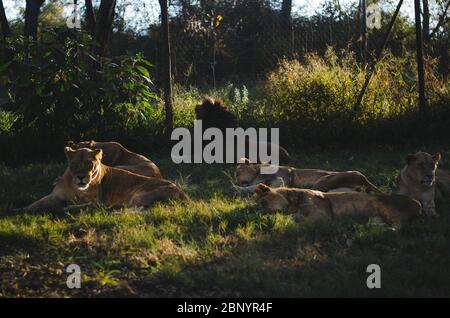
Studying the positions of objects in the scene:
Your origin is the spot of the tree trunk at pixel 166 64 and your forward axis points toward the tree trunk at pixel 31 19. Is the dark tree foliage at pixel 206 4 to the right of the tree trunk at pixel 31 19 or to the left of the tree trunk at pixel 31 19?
right

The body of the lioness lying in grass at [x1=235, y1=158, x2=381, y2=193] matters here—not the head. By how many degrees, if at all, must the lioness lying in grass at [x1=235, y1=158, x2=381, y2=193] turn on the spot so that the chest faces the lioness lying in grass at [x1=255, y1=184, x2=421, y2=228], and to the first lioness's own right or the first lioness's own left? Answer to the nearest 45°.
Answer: approximately 90° to the first lioness's own left

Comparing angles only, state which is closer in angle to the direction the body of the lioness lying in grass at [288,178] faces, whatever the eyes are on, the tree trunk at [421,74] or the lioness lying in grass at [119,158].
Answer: the lioness lying in grass

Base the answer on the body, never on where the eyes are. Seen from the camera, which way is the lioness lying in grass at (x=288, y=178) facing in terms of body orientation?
to the viewer's left

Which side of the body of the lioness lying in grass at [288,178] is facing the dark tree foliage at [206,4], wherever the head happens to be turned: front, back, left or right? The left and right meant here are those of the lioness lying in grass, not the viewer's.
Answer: right

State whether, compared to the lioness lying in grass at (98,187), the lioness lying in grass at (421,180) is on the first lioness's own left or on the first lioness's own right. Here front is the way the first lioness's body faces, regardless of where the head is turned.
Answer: on the first lioness's own left

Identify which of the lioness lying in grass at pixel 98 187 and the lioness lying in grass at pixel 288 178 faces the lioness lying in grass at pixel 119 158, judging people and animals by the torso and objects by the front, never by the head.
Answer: the lioness lying in grass at pixel 288 178

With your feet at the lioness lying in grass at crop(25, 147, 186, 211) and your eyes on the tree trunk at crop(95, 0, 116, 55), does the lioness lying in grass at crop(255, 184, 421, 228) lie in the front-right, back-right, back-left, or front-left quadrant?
back-right

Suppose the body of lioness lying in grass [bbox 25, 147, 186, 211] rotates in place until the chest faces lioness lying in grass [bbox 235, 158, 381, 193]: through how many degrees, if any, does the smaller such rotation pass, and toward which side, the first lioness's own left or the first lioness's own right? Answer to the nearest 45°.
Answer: approximately 135° to the first lioness's own left

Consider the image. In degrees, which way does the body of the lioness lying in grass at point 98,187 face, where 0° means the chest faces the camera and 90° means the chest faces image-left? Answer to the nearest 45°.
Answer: approximately 45°

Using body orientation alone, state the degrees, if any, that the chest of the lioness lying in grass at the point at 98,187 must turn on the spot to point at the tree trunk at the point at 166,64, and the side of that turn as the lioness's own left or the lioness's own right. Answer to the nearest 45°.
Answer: approximately 135° to the lioness's own right

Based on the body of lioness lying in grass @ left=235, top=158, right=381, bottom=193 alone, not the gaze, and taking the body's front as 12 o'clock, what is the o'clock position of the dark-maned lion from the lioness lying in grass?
The dark-maned lion is roughly at 2 o'clock from the lioness lying in grass.

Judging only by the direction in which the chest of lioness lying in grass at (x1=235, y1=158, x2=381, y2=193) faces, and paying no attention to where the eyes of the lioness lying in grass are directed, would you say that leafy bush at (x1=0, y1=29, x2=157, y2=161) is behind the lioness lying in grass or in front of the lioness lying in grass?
in front

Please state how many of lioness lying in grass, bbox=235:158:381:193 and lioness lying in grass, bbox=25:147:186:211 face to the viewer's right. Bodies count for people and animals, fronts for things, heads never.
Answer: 0
